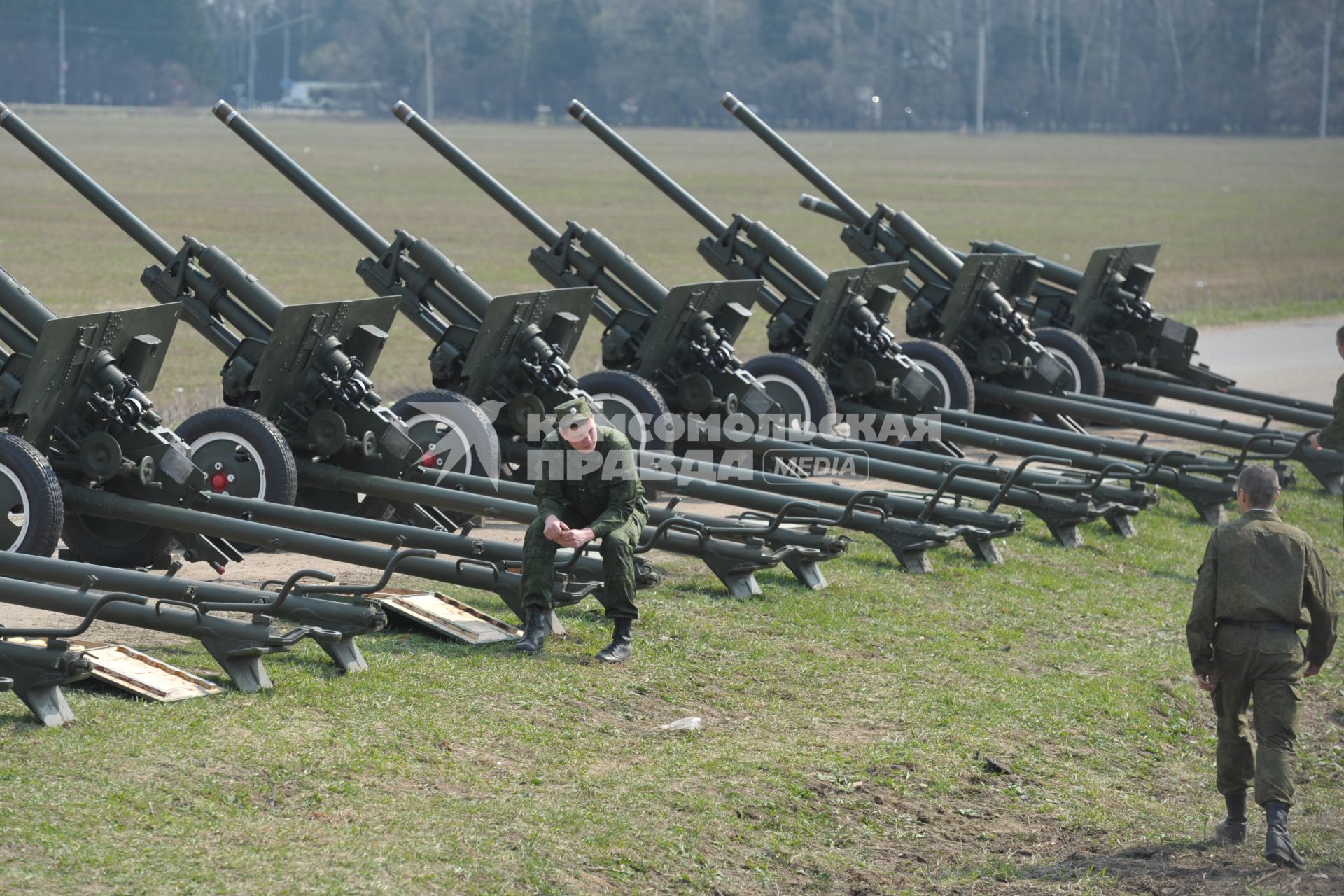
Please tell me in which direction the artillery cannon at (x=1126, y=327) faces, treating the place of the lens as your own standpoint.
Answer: facing away from the viewer and to the left of the viewer

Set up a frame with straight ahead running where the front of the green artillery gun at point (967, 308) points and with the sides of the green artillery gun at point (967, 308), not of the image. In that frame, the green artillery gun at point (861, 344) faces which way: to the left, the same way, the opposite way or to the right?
the same way

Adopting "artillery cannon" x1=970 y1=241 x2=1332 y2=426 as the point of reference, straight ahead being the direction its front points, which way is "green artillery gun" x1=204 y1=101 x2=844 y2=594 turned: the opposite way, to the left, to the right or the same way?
the same way

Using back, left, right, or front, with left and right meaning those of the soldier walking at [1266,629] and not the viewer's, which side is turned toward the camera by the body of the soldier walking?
back

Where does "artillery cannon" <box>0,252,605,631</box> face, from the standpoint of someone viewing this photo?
facing away from the viewer and to the left of the viewer

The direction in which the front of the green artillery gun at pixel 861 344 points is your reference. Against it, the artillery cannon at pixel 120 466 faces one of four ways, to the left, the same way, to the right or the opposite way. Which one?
the same way

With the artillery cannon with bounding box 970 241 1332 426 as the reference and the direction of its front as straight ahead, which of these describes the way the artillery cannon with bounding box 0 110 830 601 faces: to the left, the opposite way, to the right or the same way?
the same way

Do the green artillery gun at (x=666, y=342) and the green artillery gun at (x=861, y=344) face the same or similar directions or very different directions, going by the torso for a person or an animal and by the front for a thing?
same or similar directions

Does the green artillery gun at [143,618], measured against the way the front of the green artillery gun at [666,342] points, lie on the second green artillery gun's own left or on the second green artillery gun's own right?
on the second green artillery gun's own left

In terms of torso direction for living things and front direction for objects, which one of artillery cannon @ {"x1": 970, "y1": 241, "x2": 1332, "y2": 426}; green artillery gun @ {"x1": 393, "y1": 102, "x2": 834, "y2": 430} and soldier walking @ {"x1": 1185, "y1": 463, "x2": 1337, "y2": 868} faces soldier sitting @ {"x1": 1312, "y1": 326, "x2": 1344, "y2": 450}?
soldier walking @ {"x1": 1185, "y1": 463, "x2": 1337, "y2": 868}

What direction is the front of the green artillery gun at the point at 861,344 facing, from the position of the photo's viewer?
facing away from the viewer and to the left of the viewer

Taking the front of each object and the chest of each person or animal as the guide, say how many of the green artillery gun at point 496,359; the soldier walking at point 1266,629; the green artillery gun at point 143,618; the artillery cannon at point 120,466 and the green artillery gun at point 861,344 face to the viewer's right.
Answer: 0

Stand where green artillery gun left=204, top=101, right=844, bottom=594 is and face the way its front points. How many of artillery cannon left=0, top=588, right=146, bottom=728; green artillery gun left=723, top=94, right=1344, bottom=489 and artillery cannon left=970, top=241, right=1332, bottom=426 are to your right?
2

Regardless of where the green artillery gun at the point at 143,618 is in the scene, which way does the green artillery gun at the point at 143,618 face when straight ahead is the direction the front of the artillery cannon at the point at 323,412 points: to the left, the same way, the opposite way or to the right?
the same way

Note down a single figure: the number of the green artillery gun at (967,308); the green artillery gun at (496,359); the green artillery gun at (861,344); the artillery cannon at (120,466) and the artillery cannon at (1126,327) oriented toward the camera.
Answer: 0

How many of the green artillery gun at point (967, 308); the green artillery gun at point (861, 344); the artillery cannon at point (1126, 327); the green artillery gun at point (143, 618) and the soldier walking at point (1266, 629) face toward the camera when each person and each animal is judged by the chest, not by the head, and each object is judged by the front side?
0

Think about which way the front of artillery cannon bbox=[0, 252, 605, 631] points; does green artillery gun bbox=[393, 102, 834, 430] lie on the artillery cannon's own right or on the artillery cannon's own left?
on the artillery cannon's own right

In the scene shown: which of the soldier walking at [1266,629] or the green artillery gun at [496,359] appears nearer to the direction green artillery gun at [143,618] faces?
the green artillery gun

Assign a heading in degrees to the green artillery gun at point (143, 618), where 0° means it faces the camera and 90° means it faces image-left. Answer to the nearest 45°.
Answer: approximately 135°

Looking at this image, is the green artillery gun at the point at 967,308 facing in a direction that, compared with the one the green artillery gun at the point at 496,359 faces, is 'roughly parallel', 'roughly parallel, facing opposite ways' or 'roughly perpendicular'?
roughly parallel

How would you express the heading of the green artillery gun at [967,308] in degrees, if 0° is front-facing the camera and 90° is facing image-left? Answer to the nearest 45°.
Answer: approximately 135°
